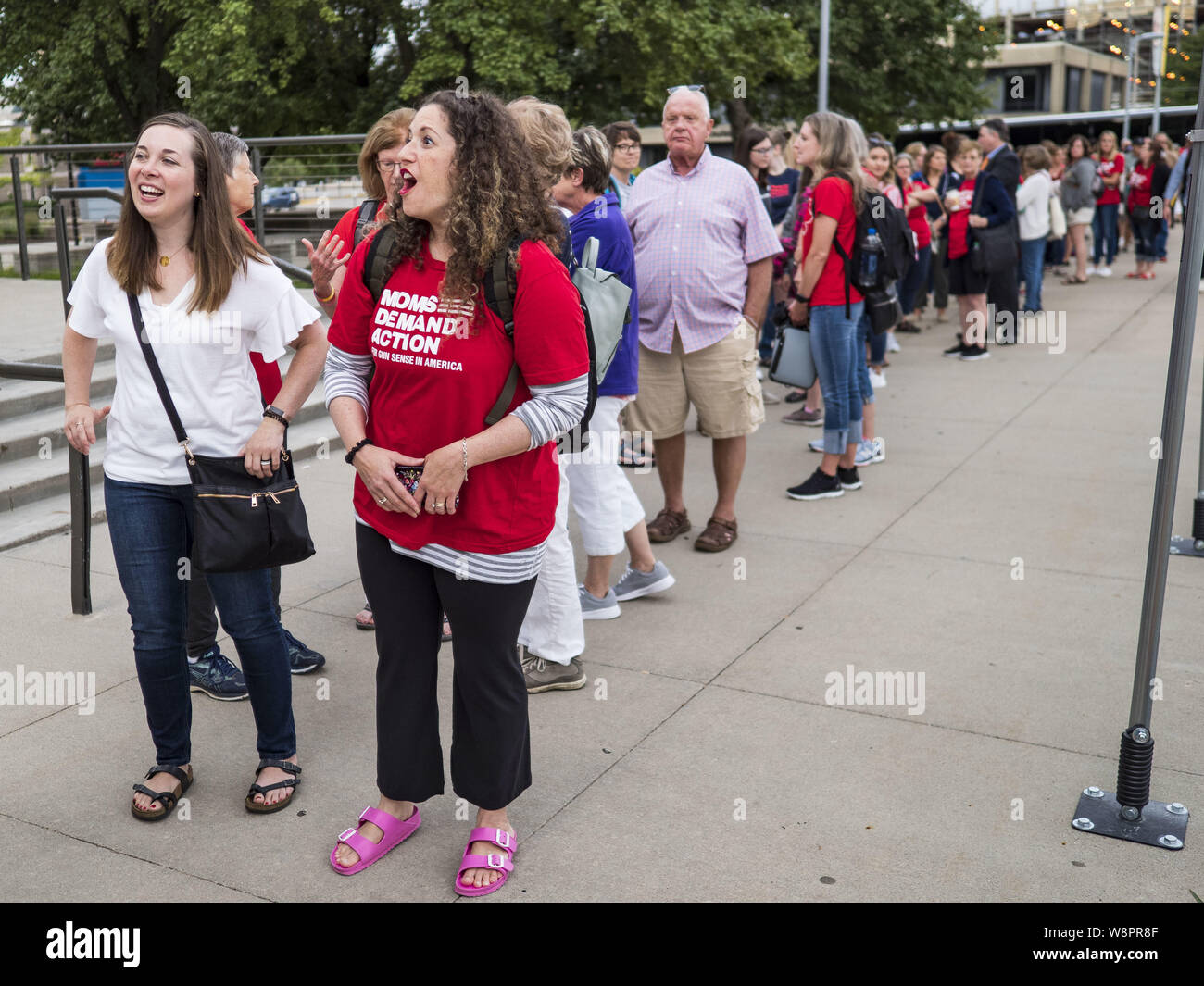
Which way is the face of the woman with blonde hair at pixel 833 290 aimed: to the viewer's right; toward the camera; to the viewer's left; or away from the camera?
to the viewer's left

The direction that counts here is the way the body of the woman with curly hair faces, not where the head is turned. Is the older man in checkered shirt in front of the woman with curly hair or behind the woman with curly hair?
behind

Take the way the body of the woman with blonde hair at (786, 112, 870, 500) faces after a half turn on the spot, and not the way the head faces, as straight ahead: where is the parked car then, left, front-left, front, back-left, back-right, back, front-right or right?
back-left

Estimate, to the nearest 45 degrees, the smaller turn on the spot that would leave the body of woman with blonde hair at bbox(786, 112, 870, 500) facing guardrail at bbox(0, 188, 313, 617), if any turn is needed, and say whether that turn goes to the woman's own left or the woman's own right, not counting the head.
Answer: approximately 45° to the woman's own left

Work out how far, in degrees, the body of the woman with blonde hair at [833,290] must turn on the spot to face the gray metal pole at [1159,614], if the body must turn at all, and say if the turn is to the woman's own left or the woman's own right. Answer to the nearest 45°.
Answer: approximately 90° to the woman's own left

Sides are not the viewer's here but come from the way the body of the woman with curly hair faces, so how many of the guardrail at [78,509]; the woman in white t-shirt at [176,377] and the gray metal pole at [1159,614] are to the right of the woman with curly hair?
2

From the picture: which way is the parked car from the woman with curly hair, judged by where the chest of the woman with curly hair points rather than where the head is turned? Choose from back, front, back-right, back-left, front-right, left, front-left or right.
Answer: back-right

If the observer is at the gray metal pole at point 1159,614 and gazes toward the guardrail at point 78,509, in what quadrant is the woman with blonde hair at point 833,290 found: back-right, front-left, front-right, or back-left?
front-right

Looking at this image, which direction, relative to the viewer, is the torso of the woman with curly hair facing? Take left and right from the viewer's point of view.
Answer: facing the viewer and to the left of the viewer

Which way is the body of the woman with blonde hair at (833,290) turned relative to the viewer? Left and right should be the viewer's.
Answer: facing to the left of the viewer

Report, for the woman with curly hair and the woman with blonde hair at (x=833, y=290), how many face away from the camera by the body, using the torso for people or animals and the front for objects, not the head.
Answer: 0

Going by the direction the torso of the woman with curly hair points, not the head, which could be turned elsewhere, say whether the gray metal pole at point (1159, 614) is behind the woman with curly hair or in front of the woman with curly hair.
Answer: behind

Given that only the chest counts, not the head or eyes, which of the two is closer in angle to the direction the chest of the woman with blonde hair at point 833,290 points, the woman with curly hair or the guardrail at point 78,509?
the guardrail

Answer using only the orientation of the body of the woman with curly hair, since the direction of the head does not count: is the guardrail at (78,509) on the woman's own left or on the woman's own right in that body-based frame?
on the woman's own right
